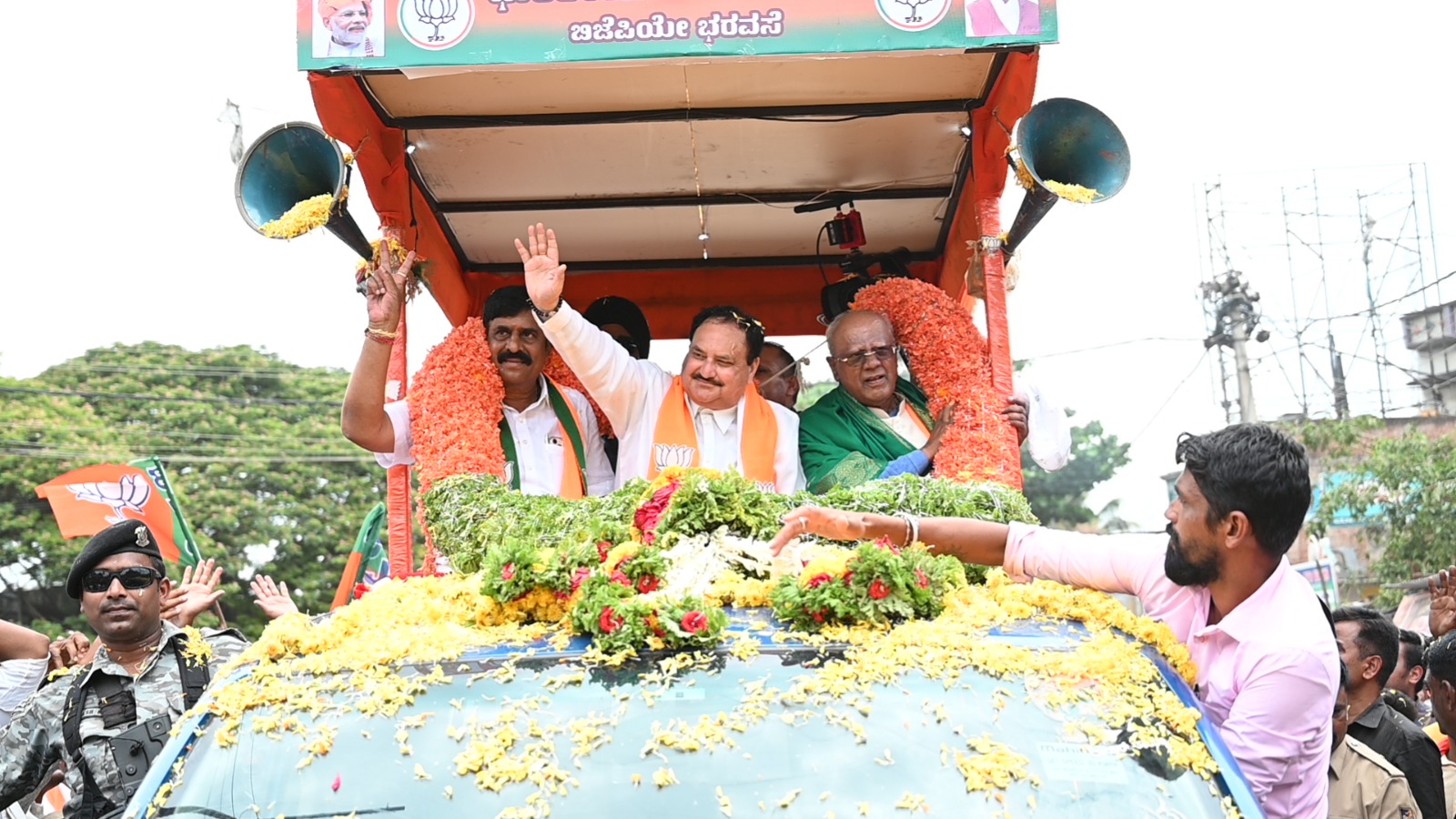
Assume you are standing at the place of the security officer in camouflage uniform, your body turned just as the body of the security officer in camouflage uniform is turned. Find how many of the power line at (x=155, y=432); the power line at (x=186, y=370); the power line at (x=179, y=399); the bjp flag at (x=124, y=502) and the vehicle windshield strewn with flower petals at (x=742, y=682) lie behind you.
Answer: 4

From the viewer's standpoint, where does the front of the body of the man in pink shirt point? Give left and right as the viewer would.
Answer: facing to the left of the viewer

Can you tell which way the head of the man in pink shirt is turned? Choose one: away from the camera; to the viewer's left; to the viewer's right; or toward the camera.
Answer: to the viewer's left

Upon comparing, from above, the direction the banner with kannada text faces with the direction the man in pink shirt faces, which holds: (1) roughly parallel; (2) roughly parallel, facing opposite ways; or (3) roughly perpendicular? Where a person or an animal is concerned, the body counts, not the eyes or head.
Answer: roughly perpendicular

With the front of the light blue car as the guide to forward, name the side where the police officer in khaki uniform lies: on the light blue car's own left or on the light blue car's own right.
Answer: on the light blue car's own left

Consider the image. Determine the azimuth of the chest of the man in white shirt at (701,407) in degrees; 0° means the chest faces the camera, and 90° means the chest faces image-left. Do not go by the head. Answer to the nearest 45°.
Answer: approximately 0°

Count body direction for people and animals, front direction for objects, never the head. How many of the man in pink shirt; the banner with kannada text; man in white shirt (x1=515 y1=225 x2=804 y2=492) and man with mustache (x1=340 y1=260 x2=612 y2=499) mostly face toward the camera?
3

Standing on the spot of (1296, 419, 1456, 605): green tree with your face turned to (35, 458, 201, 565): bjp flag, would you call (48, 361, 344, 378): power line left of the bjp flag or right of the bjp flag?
right

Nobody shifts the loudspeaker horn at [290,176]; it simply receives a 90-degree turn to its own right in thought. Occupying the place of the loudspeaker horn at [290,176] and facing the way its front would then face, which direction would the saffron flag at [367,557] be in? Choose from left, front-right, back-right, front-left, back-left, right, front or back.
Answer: front-right
